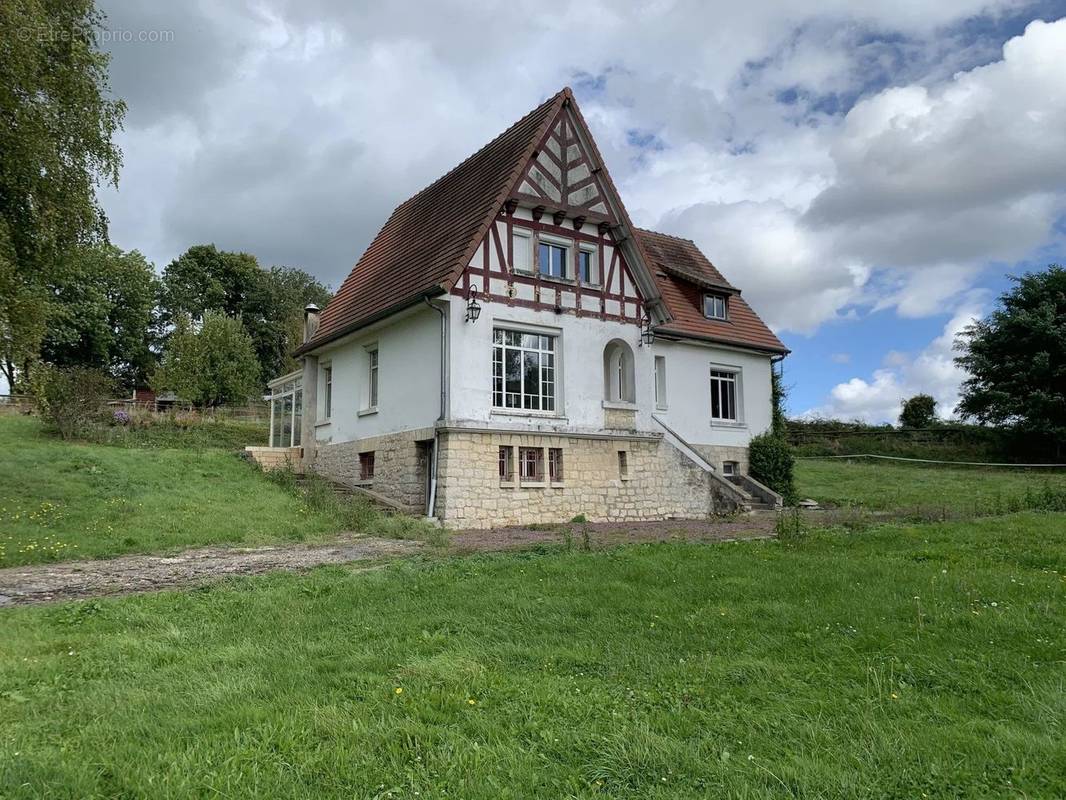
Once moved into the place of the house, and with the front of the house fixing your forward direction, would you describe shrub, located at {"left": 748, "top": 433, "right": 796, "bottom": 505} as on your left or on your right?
on your left

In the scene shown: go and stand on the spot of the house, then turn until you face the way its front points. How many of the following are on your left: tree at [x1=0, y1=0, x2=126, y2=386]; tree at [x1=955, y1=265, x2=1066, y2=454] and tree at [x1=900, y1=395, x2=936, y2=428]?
2

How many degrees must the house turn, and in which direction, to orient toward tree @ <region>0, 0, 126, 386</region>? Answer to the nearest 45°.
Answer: approximately 90° to its right

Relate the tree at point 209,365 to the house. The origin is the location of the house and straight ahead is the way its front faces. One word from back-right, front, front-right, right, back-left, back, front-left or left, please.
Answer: back

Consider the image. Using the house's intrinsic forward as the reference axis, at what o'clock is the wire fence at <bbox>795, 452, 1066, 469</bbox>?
The wire fence is roughly at 9 o'clock from the house.

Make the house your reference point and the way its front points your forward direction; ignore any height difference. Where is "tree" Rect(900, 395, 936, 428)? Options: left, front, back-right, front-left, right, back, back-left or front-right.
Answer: left

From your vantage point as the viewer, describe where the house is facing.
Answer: facing the viewer and to the right of the viewer

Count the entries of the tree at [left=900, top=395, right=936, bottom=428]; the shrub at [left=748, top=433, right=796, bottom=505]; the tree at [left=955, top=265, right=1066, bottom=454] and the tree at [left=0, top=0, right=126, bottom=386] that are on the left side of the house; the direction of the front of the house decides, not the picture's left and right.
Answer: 3

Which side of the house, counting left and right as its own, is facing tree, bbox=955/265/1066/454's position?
left

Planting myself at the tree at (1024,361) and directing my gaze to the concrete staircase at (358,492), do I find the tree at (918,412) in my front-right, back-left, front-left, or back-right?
back-right

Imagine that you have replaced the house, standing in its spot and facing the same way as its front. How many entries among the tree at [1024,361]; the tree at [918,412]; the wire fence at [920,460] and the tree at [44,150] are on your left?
3

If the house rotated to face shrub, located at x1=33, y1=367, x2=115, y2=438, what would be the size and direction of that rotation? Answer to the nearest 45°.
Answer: approximately 135° to its right

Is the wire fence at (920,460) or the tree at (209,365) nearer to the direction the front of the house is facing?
the wire fence

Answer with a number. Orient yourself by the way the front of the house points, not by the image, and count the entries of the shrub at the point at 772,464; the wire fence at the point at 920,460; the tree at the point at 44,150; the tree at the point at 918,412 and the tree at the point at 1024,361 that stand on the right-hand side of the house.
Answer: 1

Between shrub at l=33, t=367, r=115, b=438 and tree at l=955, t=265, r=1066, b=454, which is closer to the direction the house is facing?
the tree
